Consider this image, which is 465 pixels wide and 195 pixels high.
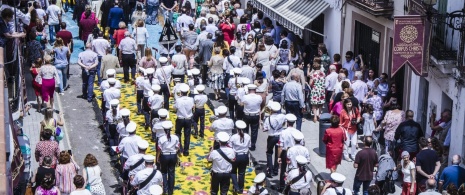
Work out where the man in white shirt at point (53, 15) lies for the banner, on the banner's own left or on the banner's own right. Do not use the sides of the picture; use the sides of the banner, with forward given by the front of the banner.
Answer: on the banner's own right

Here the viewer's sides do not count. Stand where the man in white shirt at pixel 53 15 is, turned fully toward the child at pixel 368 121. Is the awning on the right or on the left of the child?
left
